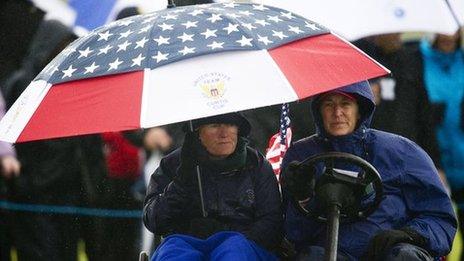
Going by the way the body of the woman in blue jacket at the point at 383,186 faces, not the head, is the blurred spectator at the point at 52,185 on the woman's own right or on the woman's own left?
on the woman's own right

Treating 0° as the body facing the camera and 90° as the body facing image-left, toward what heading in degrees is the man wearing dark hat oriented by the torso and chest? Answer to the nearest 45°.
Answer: approximately 0°

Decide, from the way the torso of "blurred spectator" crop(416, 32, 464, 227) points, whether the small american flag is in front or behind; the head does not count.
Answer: in front

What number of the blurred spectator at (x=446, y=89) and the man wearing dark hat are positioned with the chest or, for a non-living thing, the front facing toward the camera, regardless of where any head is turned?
2

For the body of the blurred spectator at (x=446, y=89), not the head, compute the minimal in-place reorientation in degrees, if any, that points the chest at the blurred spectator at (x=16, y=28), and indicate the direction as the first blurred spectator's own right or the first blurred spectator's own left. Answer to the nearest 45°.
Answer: approximately 90° to the first blurred spectator's own right

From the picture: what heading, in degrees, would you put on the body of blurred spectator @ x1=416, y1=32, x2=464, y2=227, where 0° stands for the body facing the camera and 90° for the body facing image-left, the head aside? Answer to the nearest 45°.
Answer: approximately 0°
